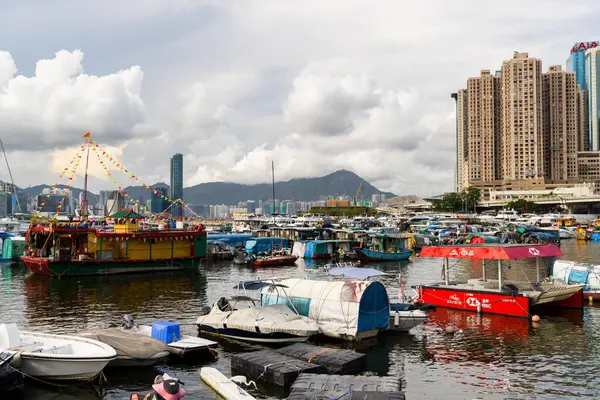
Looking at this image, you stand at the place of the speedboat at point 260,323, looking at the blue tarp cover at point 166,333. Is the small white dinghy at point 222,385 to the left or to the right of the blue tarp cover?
left

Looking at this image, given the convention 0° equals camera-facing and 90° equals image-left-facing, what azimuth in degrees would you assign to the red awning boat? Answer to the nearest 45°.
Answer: approximately 315°

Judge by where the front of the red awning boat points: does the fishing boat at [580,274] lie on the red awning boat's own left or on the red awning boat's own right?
on the red awning boat's own left
